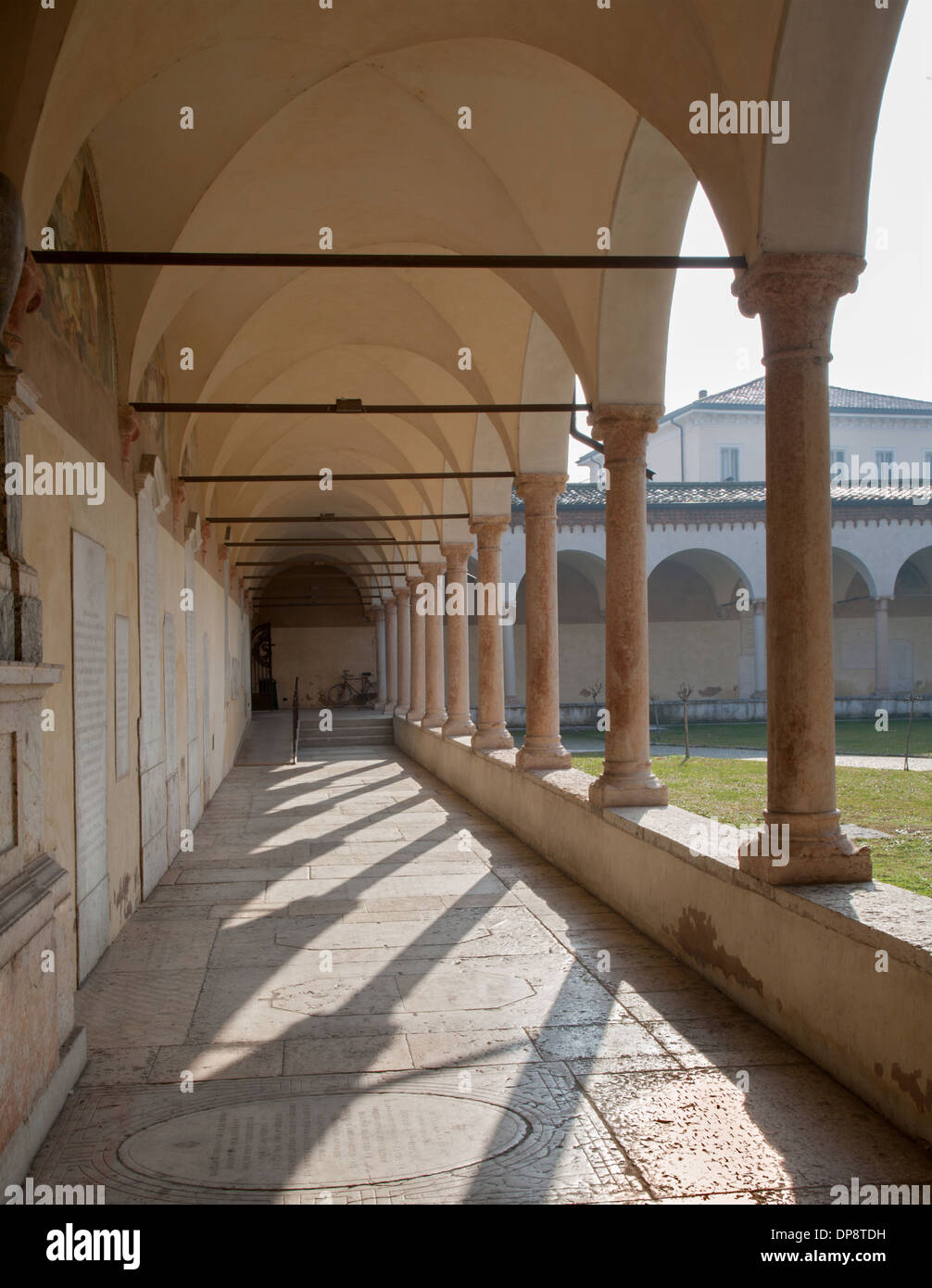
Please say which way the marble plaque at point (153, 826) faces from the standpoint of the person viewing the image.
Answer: facing to the right of the viewer

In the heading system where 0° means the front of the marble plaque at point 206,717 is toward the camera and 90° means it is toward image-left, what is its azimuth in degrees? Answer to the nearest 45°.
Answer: approximately 270°

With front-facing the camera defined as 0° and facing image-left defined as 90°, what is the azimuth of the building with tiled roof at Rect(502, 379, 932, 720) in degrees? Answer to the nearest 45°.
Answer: approximately 0°

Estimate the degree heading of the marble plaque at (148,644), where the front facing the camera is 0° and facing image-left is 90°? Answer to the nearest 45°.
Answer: approximately 270°

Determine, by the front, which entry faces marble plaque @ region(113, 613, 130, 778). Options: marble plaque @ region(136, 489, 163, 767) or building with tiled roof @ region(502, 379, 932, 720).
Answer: the building with tiled roof

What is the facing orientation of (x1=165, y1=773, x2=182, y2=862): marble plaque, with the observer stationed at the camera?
facing to the right of the viewer

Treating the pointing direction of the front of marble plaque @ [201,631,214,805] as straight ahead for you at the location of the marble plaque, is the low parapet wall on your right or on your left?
on your right

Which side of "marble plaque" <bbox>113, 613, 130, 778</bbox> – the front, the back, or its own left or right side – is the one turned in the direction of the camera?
right

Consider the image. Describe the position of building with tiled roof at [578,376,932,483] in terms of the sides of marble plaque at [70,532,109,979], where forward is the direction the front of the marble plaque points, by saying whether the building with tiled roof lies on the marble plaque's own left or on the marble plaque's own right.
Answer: on the marble plaque's own left
